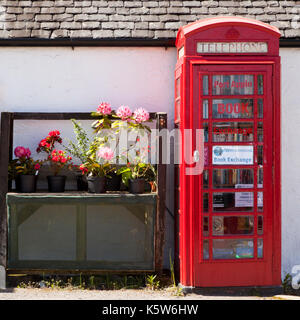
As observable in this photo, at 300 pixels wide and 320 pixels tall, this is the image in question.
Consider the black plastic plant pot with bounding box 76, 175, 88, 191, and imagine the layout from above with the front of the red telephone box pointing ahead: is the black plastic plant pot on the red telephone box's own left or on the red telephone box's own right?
on the red telephone box's own right

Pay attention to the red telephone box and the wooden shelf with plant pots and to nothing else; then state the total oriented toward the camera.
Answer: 2

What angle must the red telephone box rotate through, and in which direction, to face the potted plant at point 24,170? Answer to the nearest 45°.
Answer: approximately 90° to its right

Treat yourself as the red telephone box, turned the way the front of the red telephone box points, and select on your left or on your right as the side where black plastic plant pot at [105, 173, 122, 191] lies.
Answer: on your right

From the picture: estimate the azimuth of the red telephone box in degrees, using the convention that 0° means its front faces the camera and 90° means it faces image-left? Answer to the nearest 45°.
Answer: approximately 0°

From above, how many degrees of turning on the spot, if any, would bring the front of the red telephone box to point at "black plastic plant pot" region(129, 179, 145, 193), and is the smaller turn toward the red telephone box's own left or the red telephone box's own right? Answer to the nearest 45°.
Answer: approximately 90° to the red telephone box's own right

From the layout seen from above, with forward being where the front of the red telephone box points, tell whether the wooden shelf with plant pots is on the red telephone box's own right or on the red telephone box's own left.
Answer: on the red telephone box's own right

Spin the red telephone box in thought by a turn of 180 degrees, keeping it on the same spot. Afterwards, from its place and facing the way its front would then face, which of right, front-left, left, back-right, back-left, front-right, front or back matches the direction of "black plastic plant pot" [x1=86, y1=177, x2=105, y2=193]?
left
